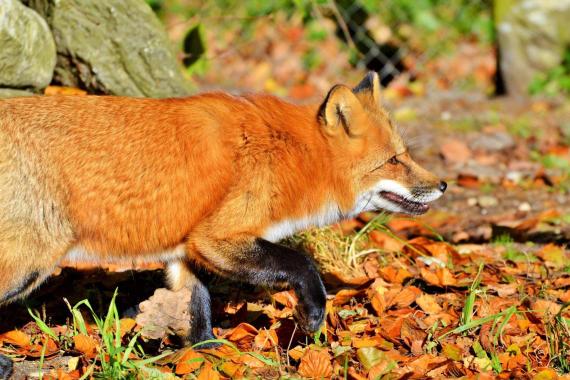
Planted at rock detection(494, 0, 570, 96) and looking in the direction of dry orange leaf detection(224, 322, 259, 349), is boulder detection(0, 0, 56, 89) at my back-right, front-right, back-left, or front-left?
front-right

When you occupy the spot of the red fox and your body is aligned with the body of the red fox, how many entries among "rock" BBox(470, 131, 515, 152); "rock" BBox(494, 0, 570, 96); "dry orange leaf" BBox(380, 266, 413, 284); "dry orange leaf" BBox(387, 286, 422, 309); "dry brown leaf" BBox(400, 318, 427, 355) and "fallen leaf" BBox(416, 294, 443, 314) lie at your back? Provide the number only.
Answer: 0

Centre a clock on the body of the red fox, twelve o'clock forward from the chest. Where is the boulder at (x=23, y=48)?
The boulder is roughly at 8 o'clock from the red fox.

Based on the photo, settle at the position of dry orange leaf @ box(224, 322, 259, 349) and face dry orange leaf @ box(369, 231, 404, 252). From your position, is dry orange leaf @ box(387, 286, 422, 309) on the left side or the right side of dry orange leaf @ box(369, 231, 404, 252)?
right

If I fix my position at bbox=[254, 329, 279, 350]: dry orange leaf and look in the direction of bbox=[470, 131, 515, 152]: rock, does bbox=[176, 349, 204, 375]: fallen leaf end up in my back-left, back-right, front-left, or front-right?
back-left

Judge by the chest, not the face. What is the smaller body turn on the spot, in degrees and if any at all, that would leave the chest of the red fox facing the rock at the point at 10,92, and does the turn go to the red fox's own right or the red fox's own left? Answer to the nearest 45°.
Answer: approximately 135° to the red fox's own left

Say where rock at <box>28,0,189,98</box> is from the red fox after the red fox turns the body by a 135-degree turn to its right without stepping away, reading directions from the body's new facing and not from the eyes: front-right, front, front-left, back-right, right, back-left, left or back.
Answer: back-right

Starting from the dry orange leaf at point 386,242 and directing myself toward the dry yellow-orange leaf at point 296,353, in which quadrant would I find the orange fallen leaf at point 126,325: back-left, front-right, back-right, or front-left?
front-right

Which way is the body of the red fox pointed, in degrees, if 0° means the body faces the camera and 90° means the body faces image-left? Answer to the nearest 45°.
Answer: approximately 270°

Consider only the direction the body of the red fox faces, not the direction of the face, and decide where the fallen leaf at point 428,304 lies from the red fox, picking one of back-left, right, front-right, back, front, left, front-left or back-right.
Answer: front

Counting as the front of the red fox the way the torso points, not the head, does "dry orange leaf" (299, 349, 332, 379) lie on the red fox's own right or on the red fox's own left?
on the red fox's own right

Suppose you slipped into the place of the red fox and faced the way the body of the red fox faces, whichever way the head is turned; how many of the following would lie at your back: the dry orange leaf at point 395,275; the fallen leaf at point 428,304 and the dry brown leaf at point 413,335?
0

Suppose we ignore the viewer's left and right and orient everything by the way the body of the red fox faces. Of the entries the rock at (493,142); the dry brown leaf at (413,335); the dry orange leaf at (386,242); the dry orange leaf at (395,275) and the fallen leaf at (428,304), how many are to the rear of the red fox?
0

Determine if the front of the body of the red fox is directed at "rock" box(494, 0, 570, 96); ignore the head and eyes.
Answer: no

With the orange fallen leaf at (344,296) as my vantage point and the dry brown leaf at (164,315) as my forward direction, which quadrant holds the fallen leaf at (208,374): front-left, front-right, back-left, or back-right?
front-left

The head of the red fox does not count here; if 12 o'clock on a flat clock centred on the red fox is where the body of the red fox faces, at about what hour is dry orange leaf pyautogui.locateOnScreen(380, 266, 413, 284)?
The dry orange leaf is roughly at 11 o'clock from the red fox.
